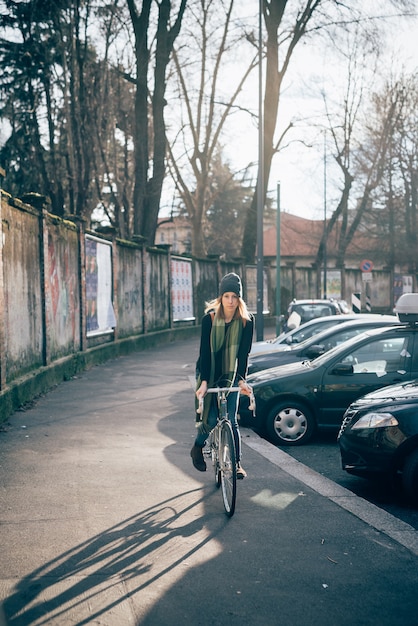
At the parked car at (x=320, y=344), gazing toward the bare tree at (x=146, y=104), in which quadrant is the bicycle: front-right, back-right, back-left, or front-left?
back-left

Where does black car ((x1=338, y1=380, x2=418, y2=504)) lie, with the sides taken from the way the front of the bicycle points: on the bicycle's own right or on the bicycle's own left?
on the bicycle's own left

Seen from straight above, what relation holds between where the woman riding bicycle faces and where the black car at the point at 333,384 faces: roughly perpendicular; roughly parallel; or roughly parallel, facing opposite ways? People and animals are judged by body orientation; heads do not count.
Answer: roughly perpendicular

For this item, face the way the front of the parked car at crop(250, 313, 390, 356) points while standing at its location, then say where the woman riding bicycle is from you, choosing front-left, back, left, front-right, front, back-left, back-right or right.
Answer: left

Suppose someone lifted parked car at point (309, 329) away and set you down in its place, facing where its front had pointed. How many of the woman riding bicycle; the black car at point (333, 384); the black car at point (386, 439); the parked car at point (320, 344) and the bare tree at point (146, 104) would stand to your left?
4

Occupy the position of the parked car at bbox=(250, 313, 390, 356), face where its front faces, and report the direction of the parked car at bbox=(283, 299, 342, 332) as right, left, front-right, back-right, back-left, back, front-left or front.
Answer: right

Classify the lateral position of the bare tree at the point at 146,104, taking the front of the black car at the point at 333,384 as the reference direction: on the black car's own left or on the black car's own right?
on the black car's own right

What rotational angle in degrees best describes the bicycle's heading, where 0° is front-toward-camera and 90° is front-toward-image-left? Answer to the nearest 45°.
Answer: approximately 0°

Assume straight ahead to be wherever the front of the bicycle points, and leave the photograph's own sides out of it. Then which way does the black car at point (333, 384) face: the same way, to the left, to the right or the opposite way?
to the right

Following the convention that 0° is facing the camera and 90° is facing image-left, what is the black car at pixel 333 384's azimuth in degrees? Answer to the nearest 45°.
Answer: approximately 90°

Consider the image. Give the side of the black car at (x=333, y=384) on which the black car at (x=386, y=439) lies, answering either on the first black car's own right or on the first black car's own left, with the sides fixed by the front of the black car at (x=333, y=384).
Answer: on the first black car's own left

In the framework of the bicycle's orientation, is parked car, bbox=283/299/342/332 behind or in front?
behind

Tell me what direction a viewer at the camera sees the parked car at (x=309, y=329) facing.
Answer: facing to the left of the viewer

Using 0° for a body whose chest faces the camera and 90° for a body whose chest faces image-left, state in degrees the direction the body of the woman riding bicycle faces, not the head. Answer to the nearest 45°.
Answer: approximately 0°

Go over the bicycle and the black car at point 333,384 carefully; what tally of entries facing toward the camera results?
1
